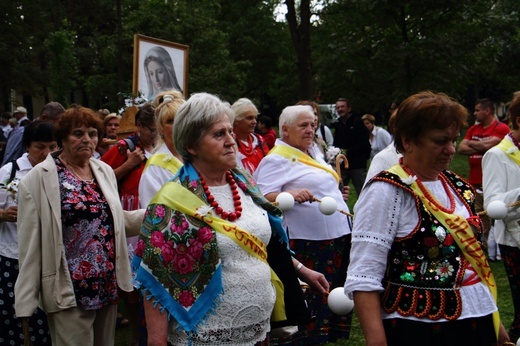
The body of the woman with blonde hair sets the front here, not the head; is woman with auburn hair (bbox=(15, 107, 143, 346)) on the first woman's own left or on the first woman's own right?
on the first woman's own right

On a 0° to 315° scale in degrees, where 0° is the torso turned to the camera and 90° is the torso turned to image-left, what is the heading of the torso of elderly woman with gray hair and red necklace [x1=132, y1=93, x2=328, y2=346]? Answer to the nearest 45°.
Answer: approximately 315°

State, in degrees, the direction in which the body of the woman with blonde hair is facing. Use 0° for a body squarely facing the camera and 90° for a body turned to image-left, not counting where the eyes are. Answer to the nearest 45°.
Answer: approximately 315°

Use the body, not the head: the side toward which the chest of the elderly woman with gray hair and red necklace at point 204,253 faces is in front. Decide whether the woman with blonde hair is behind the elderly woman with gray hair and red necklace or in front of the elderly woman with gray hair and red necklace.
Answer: behind

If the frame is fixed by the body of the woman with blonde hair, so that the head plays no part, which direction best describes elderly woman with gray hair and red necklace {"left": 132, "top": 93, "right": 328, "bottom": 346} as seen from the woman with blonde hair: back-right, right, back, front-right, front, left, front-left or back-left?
front-right

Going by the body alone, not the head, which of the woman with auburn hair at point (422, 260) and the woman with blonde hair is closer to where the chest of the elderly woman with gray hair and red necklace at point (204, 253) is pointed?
the woman with auburn hair

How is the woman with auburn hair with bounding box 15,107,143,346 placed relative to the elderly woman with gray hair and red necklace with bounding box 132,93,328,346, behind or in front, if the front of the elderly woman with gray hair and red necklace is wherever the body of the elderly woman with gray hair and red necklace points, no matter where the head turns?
behind

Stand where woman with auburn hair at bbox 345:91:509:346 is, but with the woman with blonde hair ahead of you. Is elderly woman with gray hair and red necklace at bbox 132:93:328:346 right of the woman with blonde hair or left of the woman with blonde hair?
left
